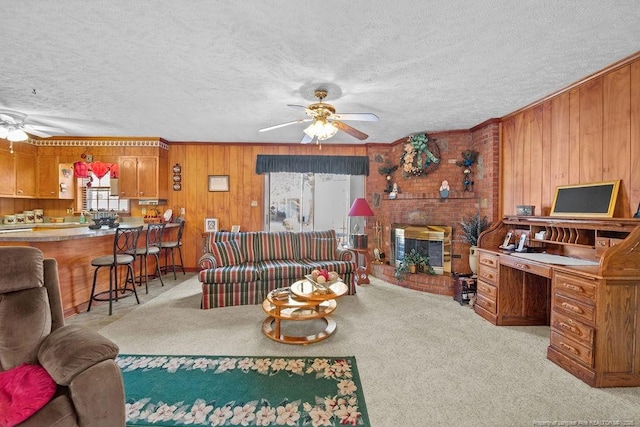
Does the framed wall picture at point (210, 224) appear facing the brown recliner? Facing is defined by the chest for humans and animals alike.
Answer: yes

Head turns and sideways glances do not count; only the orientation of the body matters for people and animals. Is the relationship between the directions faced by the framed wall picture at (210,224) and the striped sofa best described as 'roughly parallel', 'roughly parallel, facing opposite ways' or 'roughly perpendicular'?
roughly parallel

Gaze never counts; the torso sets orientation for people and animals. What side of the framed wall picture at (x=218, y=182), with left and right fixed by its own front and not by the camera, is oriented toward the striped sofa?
front

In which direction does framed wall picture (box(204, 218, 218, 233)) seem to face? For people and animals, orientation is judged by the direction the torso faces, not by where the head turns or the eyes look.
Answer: toward the camera

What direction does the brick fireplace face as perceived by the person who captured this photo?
facing the viewer and to the left of the viewer

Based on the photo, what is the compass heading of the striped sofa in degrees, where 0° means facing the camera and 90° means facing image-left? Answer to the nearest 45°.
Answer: approximately 0°

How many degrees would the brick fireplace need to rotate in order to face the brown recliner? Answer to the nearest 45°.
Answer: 0° — it already faces it

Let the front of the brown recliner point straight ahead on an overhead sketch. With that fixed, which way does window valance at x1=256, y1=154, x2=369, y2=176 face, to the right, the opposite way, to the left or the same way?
to the right

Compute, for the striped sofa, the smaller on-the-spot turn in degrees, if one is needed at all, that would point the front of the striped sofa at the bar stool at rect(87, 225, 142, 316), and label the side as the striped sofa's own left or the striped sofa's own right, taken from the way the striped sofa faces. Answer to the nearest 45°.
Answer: approximately 90° to the striped sofa's own right

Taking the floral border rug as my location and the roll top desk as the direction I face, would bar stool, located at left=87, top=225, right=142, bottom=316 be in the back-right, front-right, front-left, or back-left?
back-left

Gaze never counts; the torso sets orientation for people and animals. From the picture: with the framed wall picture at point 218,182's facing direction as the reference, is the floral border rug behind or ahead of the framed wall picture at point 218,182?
ahead

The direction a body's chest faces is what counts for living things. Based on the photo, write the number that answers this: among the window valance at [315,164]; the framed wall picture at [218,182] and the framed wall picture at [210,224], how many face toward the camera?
3

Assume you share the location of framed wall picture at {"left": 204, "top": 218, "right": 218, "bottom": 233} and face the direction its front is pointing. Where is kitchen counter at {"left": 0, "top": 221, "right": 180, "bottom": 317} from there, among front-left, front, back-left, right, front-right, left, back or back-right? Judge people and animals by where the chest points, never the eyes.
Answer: front-right

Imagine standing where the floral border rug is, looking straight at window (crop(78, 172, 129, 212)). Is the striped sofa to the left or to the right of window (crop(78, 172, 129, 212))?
right

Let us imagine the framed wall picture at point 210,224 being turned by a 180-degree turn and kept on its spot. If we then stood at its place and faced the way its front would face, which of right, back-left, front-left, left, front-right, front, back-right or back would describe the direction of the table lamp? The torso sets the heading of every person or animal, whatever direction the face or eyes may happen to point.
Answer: back-right

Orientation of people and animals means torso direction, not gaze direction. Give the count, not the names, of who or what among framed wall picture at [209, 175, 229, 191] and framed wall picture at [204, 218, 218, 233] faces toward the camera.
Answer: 2

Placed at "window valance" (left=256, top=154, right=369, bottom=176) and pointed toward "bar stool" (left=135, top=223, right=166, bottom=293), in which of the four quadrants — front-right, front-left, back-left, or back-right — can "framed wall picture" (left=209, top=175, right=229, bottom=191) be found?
front-right

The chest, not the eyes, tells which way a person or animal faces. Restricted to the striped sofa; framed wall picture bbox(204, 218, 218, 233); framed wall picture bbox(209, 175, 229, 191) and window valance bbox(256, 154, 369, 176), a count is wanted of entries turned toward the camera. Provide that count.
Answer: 4

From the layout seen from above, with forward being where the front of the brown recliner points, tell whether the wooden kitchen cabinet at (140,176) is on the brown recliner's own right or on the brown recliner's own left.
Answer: on the brown recliner's own left

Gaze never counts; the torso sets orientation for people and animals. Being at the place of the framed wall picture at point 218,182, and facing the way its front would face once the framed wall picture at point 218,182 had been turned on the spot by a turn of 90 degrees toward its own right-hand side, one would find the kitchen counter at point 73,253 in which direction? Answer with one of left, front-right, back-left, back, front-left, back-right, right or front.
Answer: front-left

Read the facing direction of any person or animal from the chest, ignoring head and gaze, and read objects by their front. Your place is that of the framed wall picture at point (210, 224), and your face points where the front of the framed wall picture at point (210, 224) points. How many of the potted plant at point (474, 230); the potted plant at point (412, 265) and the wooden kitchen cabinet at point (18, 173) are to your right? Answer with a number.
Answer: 1
